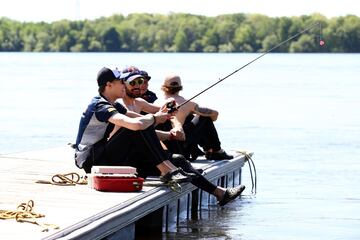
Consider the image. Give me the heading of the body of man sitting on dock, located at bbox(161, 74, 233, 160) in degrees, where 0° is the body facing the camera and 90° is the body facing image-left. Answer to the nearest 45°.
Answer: approximately 270°

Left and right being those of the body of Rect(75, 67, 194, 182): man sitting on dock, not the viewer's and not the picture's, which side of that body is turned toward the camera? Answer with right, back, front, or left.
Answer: right

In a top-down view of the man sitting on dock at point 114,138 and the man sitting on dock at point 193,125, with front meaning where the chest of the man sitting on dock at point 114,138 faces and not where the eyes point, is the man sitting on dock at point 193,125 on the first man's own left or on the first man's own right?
on the first man's own left

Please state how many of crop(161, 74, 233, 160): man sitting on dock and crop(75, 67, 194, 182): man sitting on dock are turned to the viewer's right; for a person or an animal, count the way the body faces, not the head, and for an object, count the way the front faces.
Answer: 2
